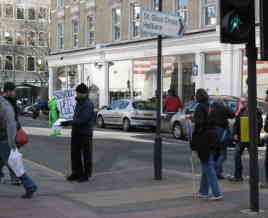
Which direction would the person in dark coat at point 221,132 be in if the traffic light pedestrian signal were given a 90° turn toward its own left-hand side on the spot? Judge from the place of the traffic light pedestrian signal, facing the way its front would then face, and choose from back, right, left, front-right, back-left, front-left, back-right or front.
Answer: left

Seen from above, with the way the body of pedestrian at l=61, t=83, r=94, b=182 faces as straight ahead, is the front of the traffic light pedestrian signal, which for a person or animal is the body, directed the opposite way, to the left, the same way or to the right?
to the left

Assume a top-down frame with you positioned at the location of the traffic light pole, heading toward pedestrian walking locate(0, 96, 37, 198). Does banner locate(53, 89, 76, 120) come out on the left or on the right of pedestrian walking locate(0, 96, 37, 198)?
right

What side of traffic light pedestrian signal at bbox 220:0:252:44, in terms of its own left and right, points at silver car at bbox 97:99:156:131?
back

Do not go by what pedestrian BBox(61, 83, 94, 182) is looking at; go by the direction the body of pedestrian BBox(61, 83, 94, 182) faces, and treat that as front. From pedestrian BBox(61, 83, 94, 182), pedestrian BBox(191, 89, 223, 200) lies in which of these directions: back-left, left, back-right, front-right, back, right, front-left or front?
back-left

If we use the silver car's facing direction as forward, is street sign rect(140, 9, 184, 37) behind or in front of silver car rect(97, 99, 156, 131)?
behind

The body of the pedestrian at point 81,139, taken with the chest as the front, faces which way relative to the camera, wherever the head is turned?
to the viewer's left

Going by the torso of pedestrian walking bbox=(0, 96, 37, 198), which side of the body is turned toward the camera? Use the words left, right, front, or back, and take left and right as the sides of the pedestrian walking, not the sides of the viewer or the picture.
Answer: left

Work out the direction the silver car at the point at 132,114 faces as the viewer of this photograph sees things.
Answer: facing away from the viewer and to the left of the viewer

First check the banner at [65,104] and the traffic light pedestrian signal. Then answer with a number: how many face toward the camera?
2
